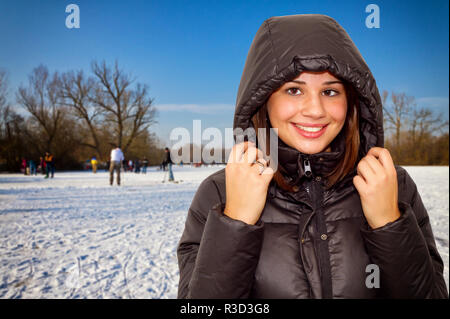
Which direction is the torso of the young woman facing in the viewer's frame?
toward the camera

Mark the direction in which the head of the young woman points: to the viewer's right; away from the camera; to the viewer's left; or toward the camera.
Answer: toward the camera
